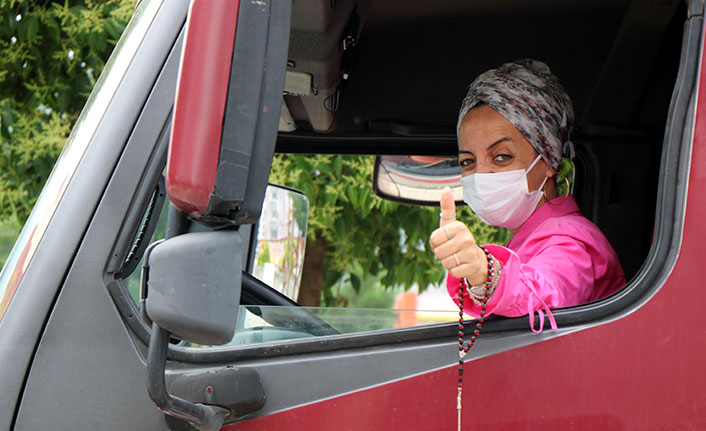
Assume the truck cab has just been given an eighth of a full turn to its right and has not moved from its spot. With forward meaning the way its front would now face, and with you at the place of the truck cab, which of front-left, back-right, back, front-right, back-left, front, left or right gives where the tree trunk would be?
front-right

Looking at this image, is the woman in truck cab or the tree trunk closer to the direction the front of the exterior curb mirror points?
the woman in truck cab

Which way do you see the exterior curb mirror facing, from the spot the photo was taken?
facing the viewer

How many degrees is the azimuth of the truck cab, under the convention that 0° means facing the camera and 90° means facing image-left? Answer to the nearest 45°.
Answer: approximately 90°

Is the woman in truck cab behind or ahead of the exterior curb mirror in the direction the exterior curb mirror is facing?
ahead
